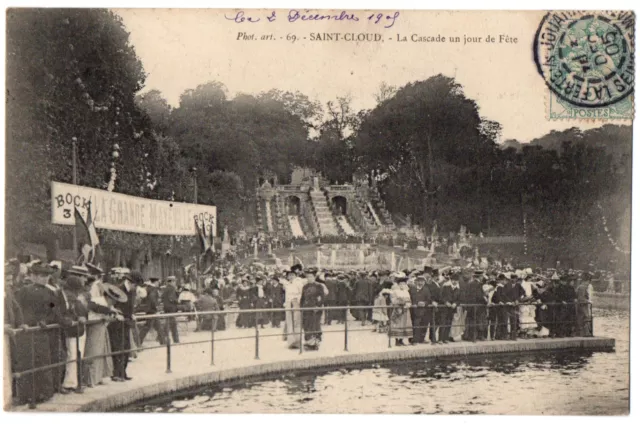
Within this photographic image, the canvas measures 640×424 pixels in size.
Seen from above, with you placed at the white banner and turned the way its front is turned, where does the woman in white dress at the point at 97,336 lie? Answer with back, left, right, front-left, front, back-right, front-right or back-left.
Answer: front-right

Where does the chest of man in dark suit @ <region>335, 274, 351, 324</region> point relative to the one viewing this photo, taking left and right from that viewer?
facing away from the viewer

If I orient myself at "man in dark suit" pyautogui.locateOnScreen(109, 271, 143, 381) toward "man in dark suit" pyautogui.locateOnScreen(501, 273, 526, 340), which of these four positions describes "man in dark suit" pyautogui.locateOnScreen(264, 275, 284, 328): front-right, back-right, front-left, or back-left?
front-left

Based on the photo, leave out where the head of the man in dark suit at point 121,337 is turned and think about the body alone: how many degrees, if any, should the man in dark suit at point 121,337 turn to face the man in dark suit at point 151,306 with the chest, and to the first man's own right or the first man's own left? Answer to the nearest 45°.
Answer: approximately 90° to the first man's own left
